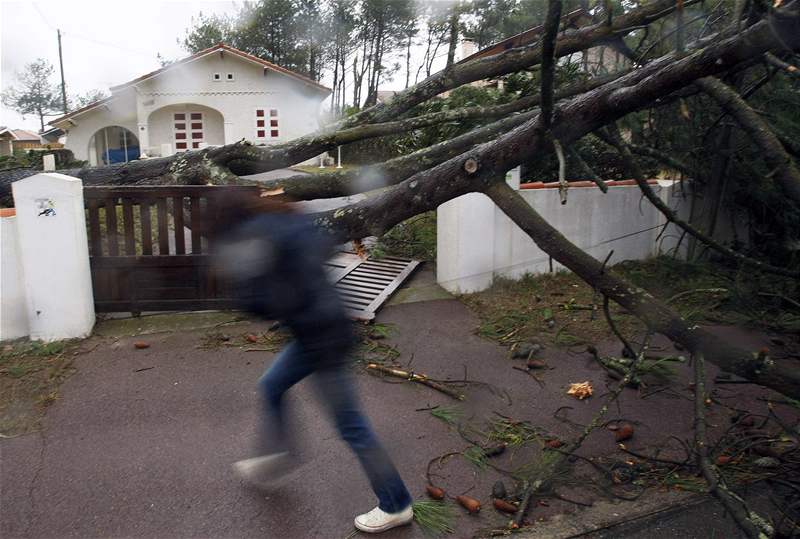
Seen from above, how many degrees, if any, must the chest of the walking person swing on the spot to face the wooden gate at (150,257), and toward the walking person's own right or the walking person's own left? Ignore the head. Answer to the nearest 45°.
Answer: approximately 45° to the walking person's own right

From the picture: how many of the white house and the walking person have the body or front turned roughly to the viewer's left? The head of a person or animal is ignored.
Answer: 1

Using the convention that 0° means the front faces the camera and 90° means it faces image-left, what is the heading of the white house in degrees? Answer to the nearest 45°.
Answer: approximately 0°

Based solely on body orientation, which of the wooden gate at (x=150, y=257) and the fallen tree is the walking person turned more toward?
the wooden gate

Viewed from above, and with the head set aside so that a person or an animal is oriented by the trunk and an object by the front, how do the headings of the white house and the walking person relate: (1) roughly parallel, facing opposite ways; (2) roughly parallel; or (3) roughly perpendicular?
roughly perpendicular

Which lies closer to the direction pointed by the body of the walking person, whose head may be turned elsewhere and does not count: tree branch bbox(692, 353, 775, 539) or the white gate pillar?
the white gate pillar

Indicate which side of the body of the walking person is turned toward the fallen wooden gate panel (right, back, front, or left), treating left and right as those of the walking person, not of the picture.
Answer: right

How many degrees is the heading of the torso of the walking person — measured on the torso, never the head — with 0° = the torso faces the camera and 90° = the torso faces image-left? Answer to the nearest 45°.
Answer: approximately 90°

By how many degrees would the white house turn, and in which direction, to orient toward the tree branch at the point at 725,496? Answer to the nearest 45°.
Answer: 0° — it already faces it
